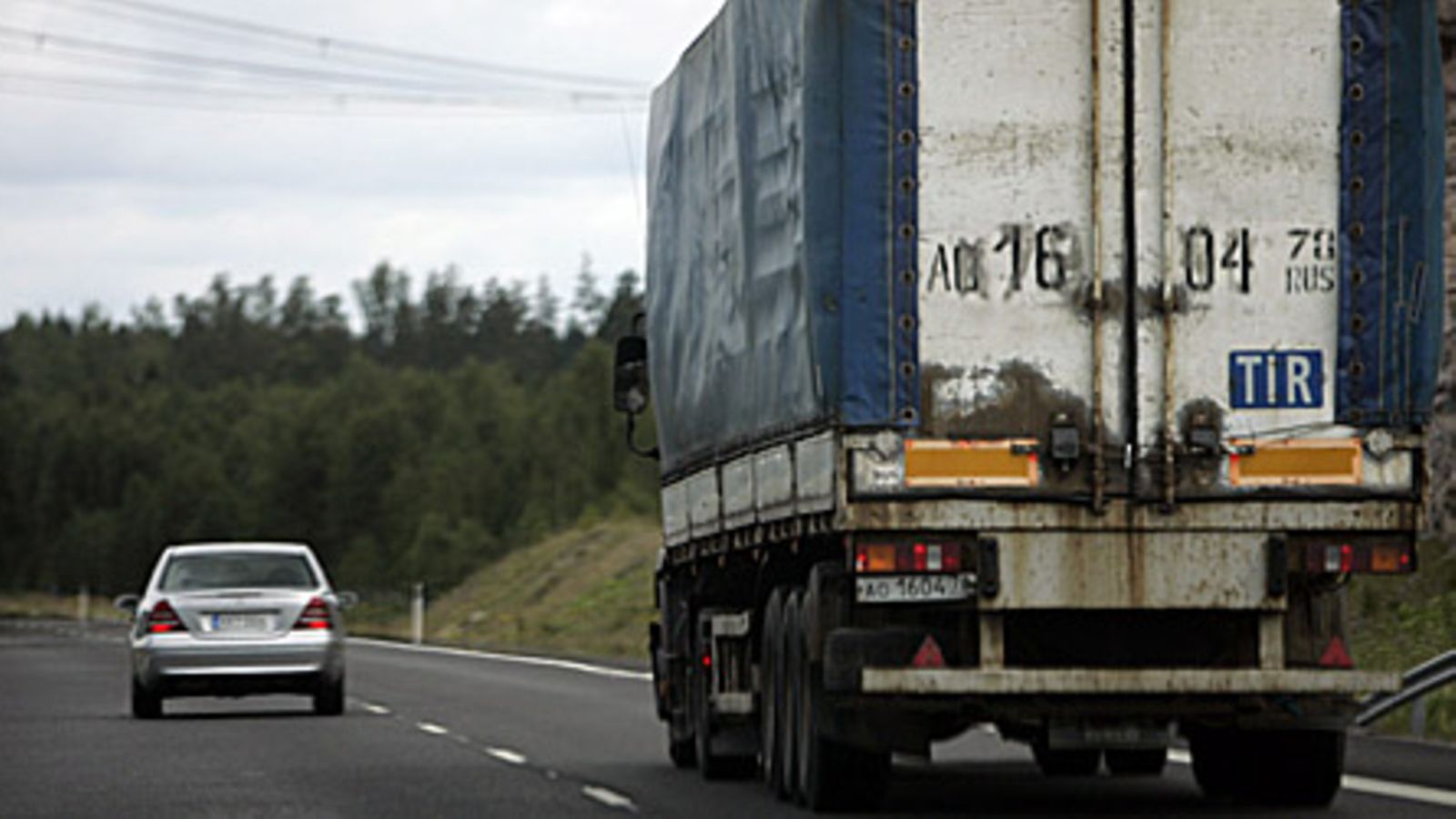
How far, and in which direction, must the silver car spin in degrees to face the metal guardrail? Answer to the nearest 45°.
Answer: approximately 135° to its right

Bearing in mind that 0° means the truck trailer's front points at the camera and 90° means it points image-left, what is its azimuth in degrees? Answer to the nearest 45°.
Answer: approximately 180°

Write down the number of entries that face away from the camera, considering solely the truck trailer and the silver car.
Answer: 2

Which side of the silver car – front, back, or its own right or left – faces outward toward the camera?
back

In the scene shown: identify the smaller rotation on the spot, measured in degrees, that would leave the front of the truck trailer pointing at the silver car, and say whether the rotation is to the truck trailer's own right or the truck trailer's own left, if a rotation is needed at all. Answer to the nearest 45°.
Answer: approximately 45° to the truck trailer's own left

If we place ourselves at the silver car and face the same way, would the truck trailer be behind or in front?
behind
